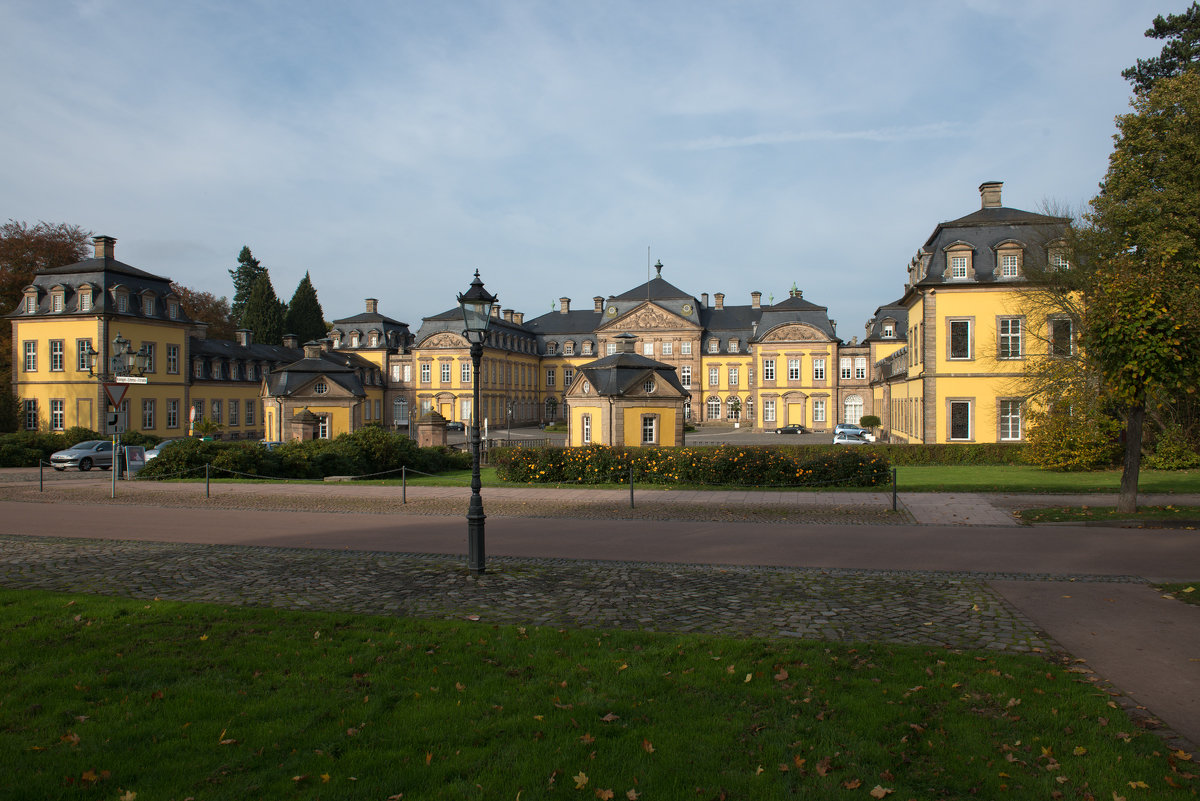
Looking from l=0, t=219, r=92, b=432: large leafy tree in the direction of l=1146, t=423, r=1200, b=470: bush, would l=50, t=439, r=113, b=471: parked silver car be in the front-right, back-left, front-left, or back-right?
front-right

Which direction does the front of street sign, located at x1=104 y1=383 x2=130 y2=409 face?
toward the camera

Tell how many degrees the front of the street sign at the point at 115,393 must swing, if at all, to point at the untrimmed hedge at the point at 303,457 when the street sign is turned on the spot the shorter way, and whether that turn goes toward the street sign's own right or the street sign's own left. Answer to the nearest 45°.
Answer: approximately 135° to the street sign's own left

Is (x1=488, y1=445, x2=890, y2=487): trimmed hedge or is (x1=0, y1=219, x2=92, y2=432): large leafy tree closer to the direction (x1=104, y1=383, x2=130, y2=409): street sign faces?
the trimmed hedge

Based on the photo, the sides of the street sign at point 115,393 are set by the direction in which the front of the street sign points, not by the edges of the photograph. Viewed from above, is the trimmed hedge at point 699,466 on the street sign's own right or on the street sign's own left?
on the street sign's own left

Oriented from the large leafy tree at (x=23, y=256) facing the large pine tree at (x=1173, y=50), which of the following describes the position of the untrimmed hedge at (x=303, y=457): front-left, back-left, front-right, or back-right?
front-right

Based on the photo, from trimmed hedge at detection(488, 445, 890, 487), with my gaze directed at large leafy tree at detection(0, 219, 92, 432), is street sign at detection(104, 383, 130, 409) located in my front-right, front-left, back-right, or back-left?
front-left

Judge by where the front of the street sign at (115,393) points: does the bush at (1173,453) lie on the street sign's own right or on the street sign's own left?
on the street sign's own left

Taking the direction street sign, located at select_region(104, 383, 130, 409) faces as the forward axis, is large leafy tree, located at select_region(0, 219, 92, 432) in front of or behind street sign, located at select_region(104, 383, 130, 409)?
behind
